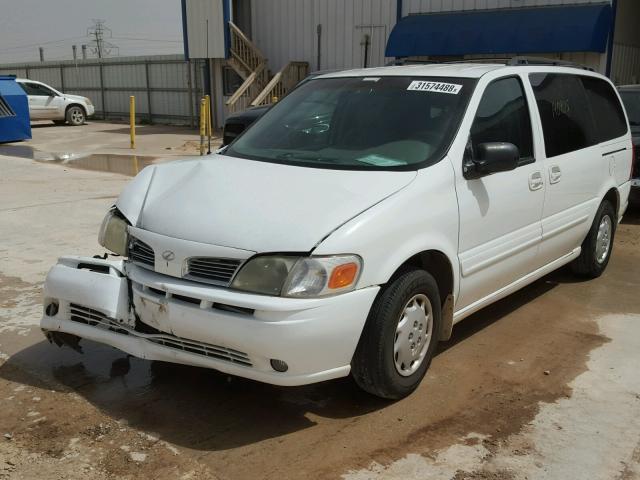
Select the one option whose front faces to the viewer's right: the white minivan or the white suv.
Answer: the white suv

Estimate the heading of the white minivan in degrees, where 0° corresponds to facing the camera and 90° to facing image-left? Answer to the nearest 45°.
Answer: approximately 45°

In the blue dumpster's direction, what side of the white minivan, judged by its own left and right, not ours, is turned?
right

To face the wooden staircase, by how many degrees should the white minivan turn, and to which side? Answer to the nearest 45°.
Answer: approximately 135° to its right

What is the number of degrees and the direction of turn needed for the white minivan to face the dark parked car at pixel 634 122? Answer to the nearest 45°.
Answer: approximately 180°

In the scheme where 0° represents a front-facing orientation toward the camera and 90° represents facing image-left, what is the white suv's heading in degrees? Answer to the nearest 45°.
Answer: approximately 270°

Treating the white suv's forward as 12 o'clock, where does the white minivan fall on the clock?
The white minivan is roughly at 3 o'clock from the white suv.

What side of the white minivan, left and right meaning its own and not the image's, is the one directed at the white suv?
right

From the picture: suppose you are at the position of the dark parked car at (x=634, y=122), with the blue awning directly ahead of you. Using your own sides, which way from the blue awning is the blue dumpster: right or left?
left

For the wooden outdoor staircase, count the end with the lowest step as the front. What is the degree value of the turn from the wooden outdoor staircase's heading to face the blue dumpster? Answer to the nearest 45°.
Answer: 0° — it already faces it
